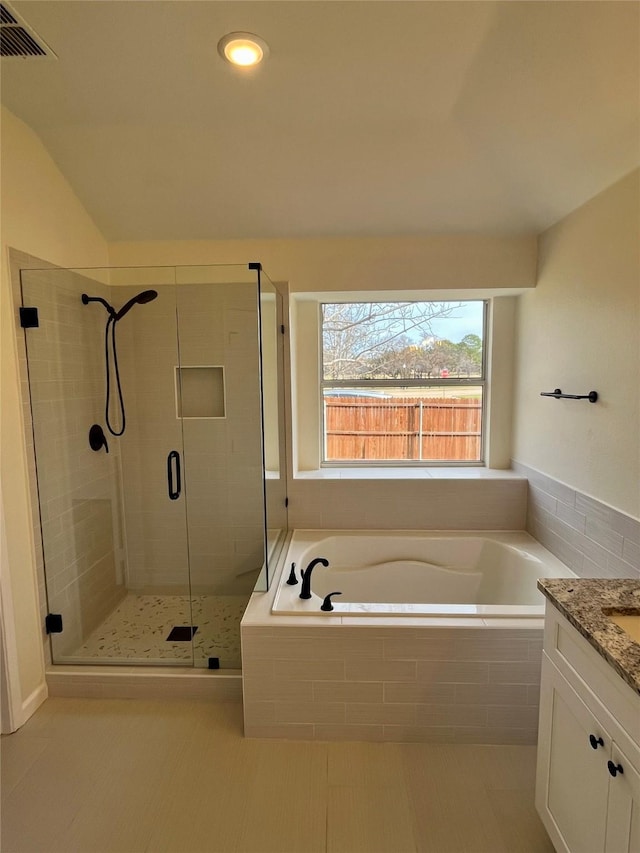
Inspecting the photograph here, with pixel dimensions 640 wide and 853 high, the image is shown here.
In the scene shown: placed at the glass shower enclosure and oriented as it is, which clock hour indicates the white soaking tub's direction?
The white soaking tub is roughly at 10 o'clock from the glass shower enclosure.

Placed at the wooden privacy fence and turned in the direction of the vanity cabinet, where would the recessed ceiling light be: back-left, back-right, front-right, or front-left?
front-right

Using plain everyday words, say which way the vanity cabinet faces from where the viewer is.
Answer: facing the viewer and to the left of the viewer

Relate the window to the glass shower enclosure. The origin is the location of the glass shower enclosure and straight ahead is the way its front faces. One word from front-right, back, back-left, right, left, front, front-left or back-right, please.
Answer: left

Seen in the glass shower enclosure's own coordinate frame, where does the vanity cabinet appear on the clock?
The vanity cabinet is roughly at 11 o'clock from the glass shower enclosure.

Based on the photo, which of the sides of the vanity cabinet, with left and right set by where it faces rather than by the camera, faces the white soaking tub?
right

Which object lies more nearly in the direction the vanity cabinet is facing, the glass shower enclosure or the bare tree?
the glass shower enclosure

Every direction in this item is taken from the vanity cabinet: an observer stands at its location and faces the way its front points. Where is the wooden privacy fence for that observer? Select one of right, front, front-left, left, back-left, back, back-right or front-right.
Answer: right

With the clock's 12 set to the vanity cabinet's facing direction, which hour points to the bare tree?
The bare tree is roughly at 3 o'clock from the vanity cabinet.

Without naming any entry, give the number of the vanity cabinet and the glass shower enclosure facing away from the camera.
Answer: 0

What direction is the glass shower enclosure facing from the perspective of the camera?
toward the camera

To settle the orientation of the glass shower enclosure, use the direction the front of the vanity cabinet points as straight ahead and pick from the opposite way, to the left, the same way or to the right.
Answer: to the left
